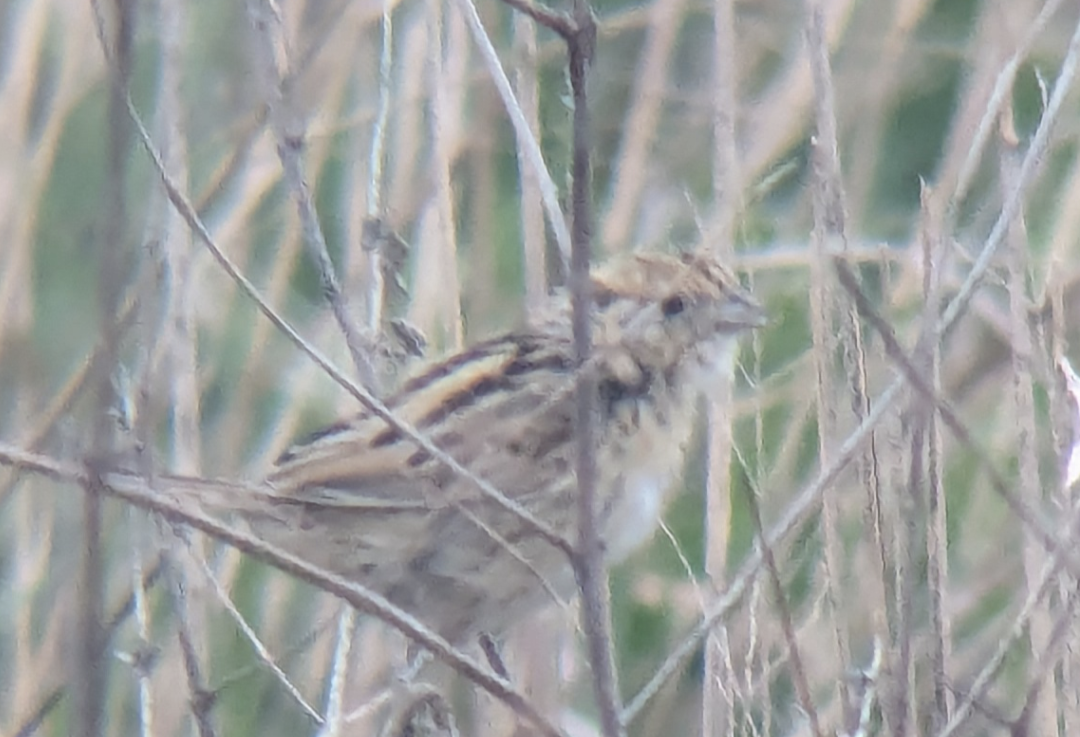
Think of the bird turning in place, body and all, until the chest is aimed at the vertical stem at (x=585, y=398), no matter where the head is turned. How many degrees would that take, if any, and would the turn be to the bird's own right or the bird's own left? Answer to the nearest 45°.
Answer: approximately 90° to the bird's own right

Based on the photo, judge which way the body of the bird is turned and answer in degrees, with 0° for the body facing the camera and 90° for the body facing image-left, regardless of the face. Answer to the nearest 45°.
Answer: approximately 270°
